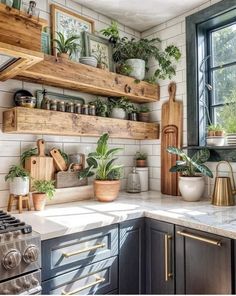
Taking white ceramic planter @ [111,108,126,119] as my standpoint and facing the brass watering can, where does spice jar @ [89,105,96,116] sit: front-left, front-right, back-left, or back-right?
back-right

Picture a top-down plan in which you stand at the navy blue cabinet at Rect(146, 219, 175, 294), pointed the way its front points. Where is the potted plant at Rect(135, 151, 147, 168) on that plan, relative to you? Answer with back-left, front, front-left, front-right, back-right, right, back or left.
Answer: back-right

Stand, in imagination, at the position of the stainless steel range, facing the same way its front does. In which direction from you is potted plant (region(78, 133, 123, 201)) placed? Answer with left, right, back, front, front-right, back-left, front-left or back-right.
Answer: left

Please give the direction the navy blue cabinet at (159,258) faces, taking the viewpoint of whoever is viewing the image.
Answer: facing the viewer and to the left of the viewer

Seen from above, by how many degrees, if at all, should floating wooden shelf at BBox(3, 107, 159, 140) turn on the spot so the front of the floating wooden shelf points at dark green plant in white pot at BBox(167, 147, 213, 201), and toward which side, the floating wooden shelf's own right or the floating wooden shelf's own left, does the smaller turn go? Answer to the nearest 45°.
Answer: approximately 45° to the floating wooden shelf's own left

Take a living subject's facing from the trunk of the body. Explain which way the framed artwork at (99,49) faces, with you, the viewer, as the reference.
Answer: facing the viewer and to the right of the viewer

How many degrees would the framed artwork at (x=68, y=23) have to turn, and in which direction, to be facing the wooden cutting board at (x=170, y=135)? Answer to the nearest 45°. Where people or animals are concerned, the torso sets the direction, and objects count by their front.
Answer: approximately 45° to its left

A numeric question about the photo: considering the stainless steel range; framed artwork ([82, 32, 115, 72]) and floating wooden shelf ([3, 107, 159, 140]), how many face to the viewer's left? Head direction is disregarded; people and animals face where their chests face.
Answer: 0
